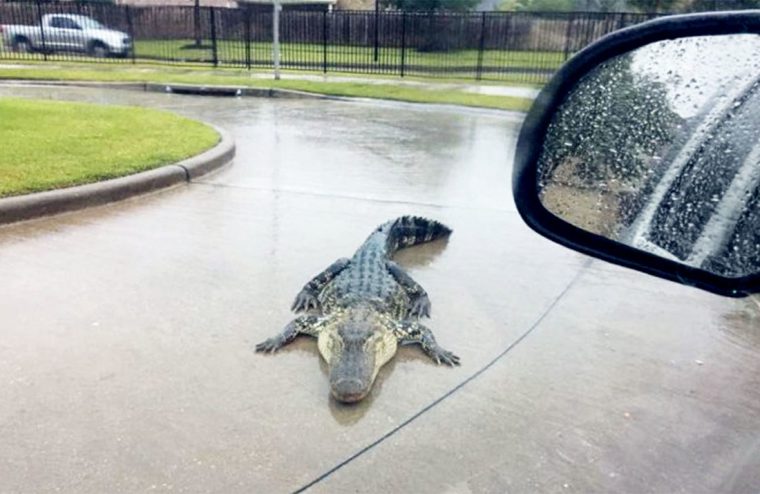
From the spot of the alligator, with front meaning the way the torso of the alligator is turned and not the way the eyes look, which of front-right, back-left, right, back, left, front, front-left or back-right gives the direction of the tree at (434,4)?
back

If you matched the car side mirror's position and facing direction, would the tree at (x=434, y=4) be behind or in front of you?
behind

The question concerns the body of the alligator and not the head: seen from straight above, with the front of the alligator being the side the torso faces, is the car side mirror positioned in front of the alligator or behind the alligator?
in front

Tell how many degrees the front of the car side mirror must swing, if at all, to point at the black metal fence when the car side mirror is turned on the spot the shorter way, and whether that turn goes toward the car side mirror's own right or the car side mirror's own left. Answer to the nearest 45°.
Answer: approximately 135° to the car side mirror's own right

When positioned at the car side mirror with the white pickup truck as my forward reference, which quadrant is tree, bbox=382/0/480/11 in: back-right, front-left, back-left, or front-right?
front-right

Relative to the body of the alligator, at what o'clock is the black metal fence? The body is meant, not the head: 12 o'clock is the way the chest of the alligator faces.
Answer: The black metal fence is roughly at 6 o'clock from the alligator.

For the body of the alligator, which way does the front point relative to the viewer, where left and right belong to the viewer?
facing the viewer

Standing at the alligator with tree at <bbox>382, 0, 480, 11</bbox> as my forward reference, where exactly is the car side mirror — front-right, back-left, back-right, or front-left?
back-right

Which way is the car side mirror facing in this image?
toward the camera

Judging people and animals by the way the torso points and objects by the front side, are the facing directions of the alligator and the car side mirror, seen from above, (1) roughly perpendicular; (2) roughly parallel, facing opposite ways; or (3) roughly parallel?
roughly parallel

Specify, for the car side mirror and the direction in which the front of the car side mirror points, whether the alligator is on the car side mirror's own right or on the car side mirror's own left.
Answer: on the car side mirror's own right

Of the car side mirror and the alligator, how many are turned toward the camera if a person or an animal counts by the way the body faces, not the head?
2

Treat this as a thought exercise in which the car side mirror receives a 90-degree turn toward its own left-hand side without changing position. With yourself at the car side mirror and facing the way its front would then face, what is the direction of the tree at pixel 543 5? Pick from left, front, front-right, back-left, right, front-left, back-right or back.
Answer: left

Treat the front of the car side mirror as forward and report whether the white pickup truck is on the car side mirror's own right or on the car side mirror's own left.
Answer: on the car side mirror's own right

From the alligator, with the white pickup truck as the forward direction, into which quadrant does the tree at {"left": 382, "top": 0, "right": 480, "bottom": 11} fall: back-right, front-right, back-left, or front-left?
front-right
